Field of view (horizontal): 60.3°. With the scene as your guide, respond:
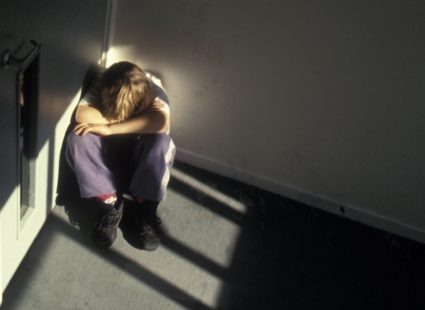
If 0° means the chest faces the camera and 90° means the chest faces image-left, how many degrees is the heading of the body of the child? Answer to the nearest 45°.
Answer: approximately 0°

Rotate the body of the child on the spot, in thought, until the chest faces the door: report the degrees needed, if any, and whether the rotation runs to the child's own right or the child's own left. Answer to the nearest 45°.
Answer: approximately 45° to the child's own right
